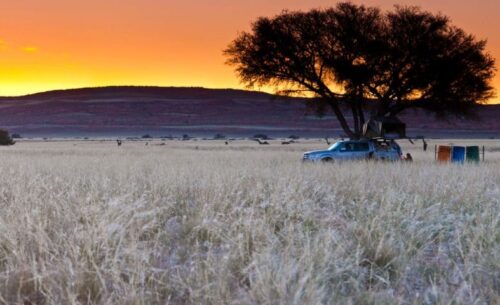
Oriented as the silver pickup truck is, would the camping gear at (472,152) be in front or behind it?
behind

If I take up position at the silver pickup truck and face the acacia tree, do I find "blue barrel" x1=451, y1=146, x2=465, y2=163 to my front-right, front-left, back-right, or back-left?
front-right

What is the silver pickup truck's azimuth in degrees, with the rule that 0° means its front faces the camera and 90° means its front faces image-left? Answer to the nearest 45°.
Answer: approximately 90°

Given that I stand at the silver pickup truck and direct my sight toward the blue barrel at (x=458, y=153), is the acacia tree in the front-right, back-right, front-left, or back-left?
front-left

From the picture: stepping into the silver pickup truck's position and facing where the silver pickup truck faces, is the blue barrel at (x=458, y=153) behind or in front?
behind

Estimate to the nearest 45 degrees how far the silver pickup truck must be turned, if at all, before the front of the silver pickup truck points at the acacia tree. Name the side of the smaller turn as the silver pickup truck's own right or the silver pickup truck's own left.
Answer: approximately 90° to the silver pickup truck's own right
